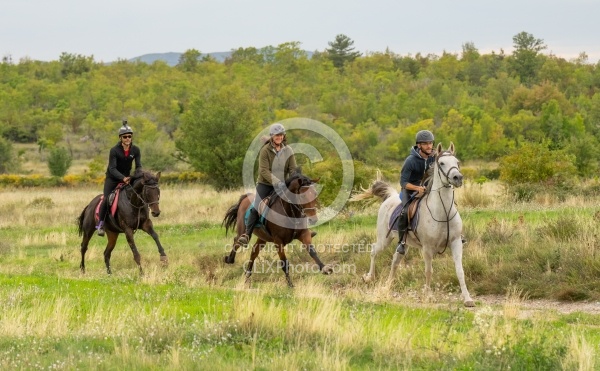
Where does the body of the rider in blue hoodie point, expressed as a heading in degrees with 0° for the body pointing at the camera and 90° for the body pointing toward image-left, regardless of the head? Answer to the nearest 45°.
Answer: approximately 315°

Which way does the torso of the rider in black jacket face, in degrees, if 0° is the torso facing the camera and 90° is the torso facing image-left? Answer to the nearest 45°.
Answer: approximately 315°

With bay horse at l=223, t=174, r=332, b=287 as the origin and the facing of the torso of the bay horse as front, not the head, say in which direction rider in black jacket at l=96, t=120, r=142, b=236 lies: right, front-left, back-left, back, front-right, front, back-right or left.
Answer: back

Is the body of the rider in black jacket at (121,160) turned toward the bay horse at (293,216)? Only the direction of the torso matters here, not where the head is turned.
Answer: yes

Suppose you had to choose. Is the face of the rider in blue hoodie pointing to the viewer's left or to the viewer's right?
to the viewer's right

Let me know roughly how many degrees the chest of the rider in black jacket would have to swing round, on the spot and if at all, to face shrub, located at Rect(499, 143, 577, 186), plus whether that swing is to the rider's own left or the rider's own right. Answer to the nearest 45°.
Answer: approximately 90° to the rider's own left

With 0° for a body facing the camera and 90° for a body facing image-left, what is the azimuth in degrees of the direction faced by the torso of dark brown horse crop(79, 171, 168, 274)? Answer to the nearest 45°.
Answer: approximately 315°

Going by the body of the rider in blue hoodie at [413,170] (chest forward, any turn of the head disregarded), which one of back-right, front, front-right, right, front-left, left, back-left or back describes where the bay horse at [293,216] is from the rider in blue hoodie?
back-right

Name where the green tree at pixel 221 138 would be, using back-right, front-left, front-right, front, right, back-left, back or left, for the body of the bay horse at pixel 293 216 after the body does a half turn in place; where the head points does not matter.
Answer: front-right

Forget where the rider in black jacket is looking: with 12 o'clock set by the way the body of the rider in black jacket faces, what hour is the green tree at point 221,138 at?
The green tree is roughly at 8 o'clock from the rider in black jacket.

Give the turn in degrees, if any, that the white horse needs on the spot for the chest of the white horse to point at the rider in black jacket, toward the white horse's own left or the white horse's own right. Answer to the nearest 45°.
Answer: approximately 180°

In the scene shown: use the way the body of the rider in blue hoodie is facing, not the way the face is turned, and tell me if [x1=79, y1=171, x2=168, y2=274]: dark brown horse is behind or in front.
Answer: behind
